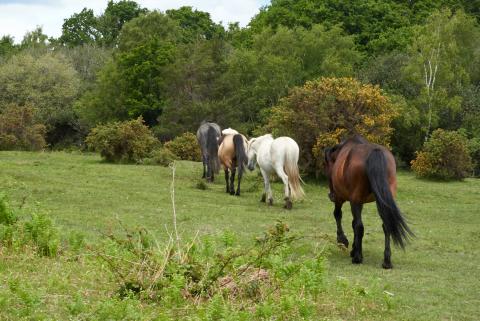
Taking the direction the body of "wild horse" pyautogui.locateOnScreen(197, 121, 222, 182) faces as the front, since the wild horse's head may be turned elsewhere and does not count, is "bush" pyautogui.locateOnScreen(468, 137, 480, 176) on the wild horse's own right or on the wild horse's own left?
on the wild horse's own right

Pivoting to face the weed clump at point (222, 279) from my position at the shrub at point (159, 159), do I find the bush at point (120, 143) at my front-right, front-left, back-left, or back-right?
back-right

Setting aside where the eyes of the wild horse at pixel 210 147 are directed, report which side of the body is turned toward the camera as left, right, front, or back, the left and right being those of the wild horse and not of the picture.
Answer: back

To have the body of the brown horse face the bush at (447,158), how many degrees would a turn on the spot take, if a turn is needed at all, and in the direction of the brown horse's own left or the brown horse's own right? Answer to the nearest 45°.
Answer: approximately 45° to the brown horse's own right

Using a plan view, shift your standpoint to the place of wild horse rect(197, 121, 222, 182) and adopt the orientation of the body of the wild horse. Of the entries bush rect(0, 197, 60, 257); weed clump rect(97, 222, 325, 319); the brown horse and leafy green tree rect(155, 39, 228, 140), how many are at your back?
3

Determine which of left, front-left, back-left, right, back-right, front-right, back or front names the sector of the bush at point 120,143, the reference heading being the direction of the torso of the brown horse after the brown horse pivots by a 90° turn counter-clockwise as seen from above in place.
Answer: right

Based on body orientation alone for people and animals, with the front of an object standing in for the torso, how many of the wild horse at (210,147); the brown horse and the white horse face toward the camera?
0

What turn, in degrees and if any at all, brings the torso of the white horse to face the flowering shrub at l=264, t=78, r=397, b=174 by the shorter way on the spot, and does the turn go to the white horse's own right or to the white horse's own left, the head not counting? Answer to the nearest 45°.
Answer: approximately 45° to the white horse's own right

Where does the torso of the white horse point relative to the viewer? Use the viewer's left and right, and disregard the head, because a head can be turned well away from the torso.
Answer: facing away from the viewer and to the left of the viewer

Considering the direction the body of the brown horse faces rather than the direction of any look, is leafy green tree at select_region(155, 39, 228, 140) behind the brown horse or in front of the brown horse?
in front

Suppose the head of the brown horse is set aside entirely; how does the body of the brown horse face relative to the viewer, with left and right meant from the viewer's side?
facing away from the viewer and to the left of the viewer

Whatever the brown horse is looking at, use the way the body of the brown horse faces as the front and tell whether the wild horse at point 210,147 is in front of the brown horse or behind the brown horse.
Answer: in front

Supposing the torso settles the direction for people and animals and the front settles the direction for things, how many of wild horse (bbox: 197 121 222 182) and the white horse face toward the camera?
0
